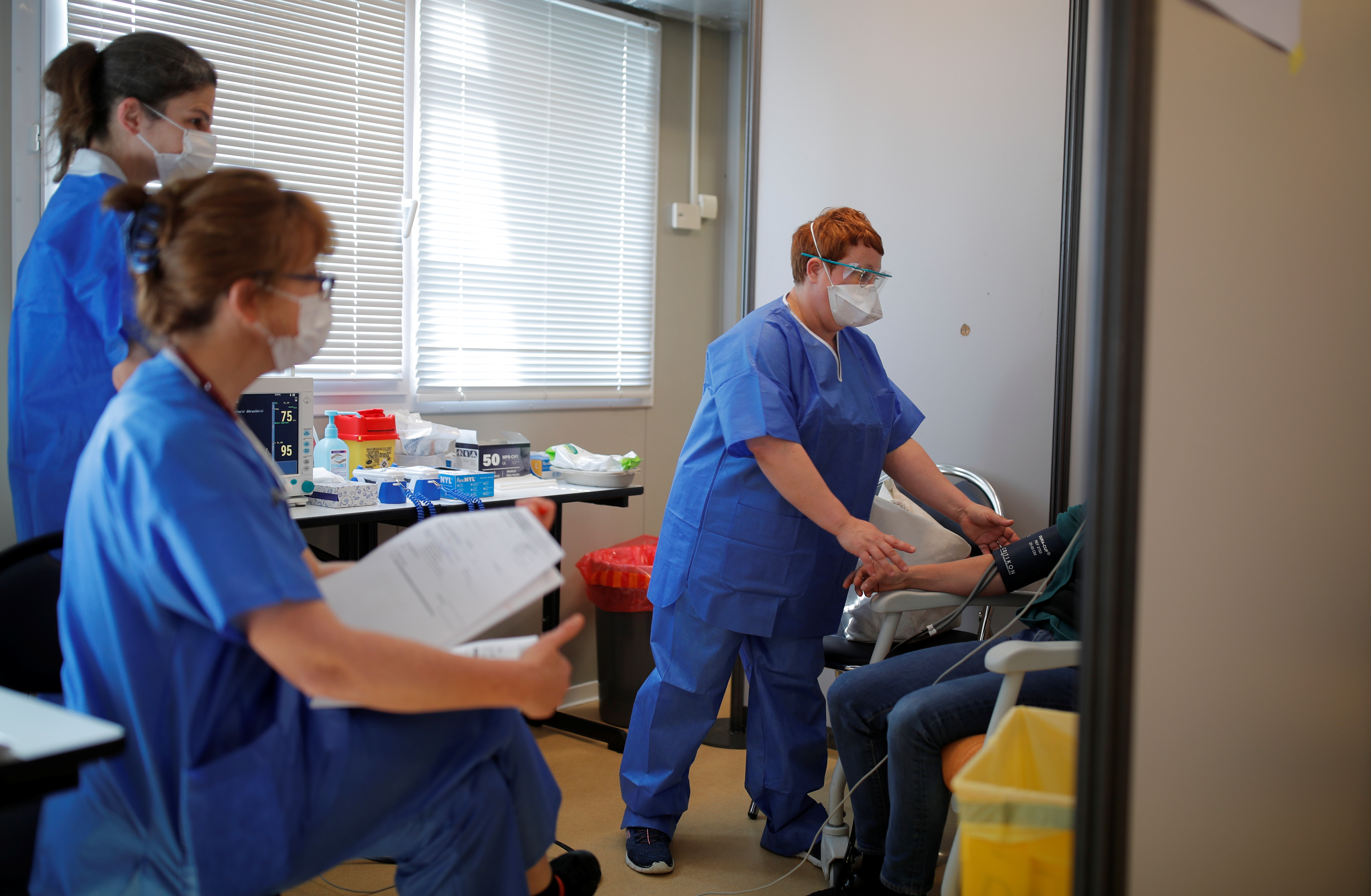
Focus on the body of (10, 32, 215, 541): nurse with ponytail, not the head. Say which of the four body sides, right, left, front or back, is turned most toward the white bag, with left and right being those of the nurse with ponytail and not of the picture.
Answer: front

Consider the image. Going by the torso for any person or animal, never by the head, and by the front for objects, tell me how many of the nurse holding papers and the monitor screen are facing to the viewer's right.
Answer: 1

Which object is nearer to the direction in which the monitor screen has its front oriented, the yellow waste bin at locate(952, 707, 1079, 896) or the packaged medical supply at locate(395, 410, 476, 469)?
the yellow waste bin

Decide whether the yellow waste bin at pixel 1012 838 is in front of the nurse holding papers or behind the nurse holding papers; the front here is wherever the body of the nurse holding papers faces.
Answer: in front

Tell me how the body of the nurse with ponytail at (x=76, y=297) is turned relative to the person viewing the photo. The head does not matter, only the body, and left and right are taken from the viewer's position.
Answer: facing to the right of the viewer

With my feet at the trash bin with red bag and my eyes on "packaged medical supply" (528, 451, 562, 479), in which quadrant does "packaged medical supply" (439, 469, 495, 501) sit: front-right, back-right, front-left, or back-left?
front-left

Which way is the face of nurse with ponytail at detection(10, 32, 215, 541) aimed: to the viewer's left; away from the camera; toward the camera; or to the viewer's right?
to the viewer's right

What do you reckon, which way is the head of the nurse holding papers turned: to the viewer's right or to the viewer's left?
to the viewer's right

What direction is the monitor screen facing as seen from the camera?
toward the camera

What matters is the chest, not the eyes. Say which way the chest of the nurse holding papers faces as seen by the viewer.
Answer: to the viewer's right
